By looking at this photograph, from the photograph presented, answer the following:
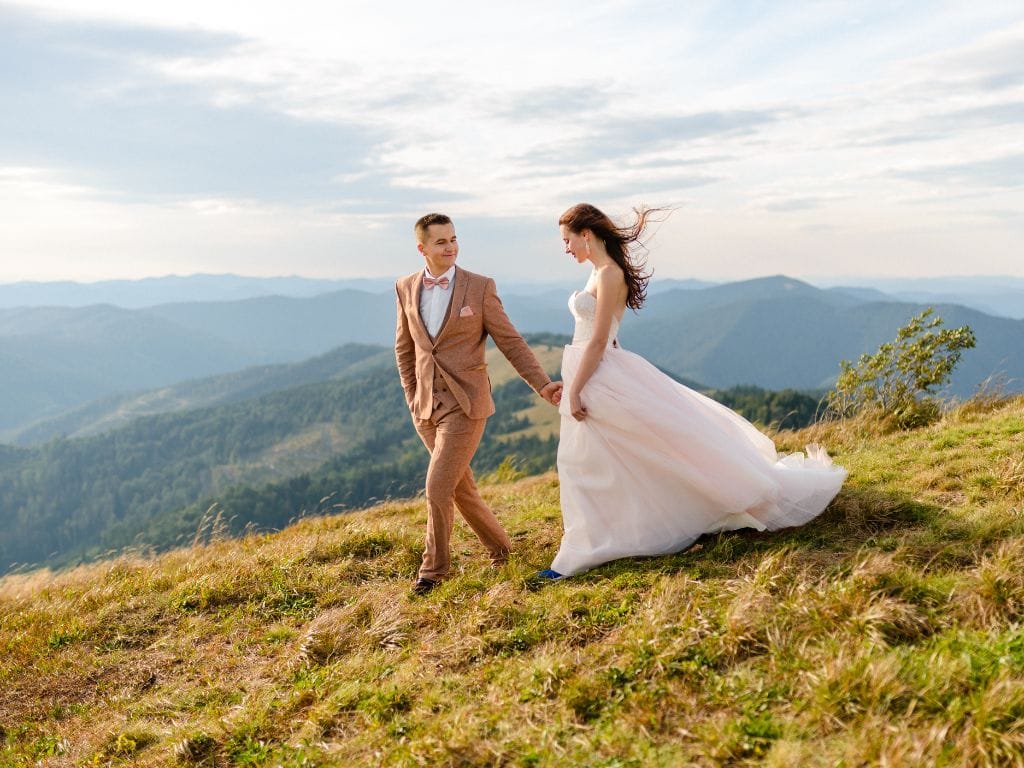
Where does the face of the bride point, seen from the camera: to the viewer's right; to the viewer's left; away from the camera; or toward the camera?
to the viewer's left

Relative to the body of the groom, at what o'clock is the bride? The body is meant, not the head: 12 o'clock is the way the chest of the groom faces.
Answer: The bride is roughly at 8 o'clock from the groom.

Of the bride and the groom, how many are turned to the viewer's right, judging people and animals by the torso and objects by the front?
0

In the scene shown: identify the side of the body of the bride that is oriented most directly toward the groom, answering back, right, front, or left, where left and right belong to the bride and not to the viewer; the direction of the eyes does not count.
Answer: front

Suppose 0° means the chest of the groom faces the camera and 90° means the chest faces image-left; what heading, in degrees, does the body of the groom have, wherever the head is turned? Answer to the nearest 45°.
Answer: approximately 45°

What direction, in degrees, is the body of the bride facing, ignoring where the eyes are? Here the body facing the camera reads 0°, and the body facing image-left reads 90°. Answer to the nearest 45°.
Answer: approximately 90°
